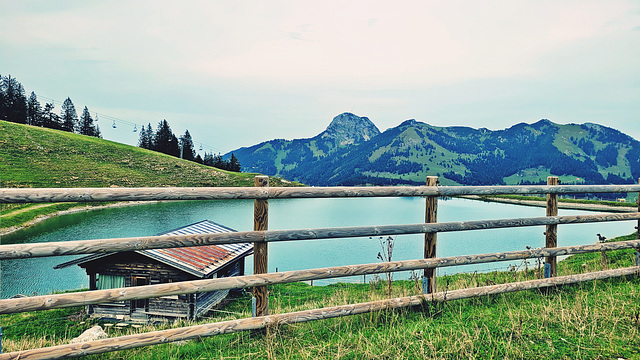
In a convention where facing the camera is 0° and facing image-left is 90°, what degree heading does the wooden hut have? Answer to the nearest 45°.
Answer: approximately 45°
